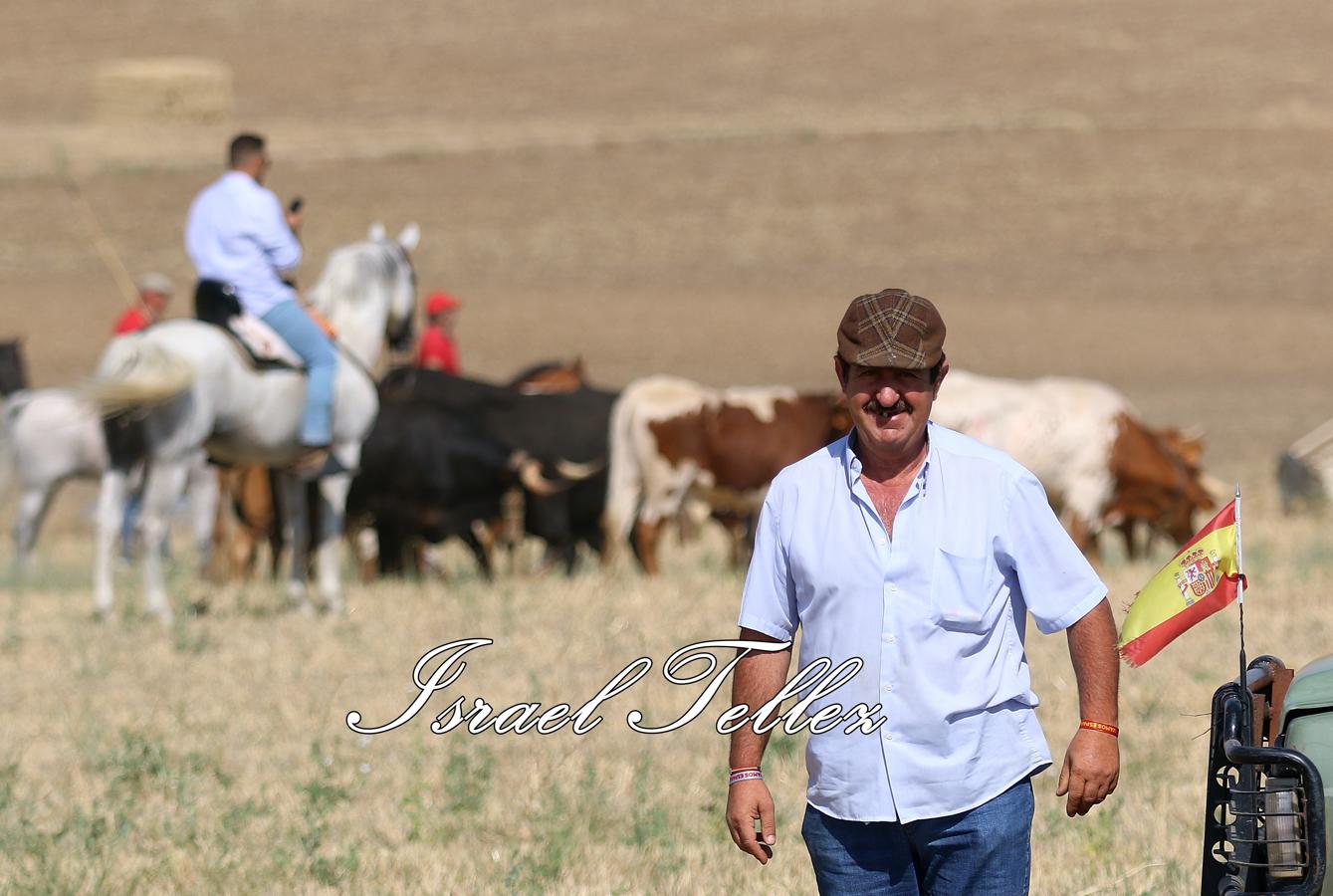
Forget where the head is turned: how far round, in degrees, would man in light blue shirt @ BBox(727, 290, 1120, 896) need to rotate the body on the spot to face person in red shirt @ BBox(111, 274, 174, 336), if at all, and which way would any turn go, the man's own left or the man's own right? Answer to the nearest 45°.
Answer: approximately 135° to the man's own right

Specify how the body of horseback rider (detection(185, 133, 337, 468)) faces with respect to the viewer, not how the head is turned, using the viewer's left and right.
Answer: facing away from the viewer and to the right of the viewer

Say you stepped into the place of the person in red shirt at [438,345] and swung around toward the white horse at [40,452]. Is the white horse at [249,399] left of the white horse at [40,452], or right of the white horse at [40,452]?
left

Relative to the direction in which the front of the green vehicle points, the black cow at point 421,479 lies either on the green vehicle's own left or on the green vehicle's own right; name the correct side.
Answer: on the green vehicle's own right

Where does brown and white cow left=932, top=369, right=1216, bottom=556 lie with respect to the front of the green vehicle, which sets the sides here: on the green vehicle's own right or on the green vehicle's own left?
on the green vehicle's own right

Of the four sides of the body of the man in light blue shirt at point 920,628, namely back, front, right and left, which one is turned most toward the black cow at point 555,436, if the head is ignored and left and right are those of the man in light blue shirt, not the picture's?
back

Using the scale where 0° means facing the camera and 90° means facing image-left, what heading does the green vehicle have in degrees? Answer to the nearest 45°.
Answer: approximately 45°

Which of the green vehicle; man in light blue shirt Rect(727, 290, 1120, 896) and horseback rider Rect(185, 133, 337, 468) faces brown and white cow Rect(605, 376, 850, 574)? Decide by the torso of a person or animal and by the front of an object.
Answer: the horseback rider

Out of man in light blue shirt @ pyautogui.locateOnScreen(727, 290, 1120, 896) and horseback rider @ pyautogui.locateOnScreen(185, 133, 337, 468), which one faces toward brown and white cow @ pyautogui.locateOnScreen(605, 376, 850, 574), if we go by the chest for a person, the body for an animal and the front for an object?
the horseback rider

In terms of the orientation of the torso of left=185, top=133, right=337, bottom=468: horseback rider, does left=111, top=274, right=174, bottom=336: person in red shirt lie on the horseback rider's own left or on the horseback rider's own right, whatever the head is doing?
on the horseback rider's own left
